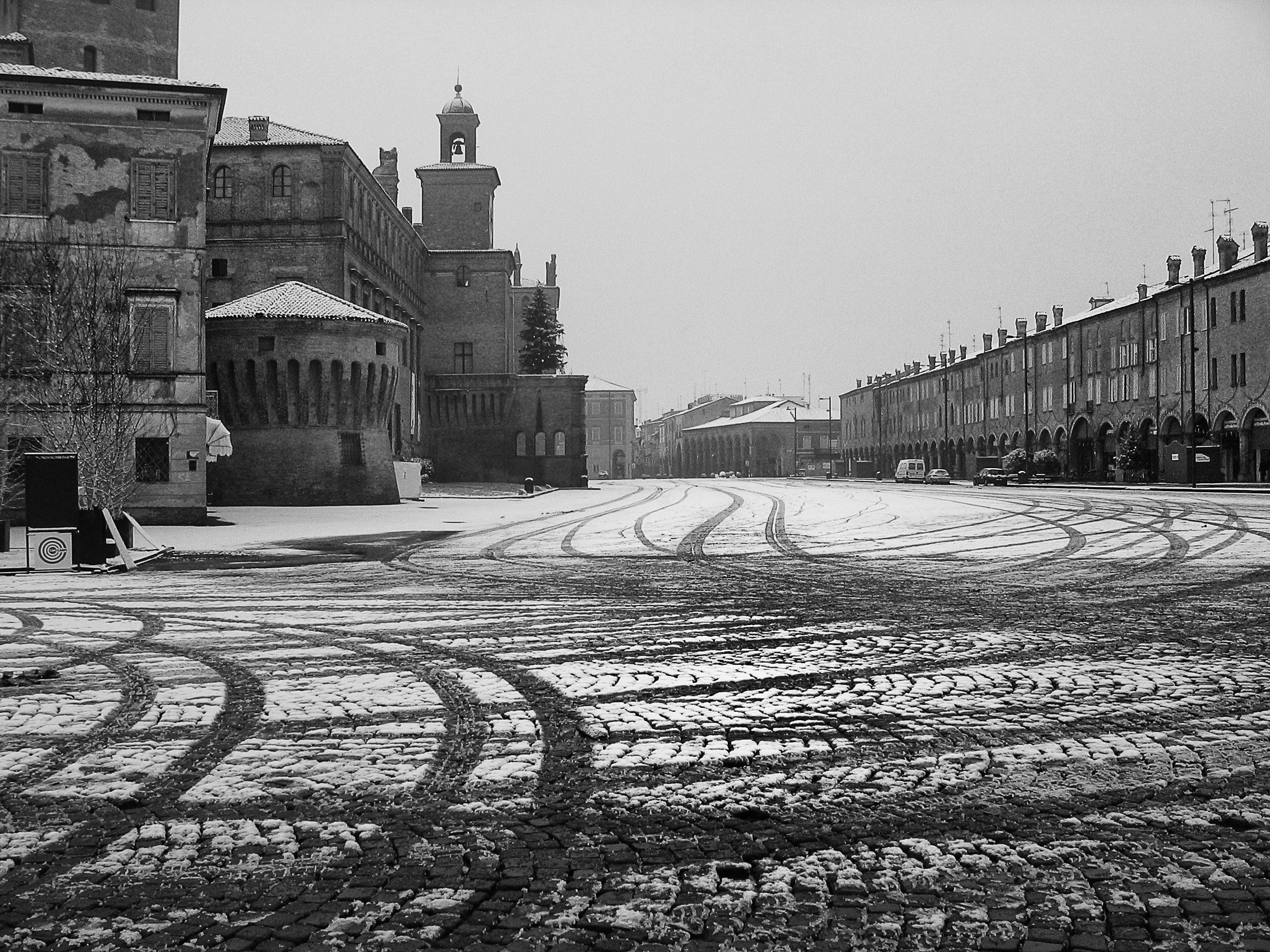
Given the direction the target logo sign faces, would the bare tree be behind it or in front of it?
behind

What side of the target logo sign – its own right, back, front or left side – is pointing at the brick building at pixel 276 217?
back

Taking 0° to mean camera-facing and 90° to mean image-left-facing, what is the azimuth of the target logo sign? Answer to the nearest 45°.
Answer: approximately 0°

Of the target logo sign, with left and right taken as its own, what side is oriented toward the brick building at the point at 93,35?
back
